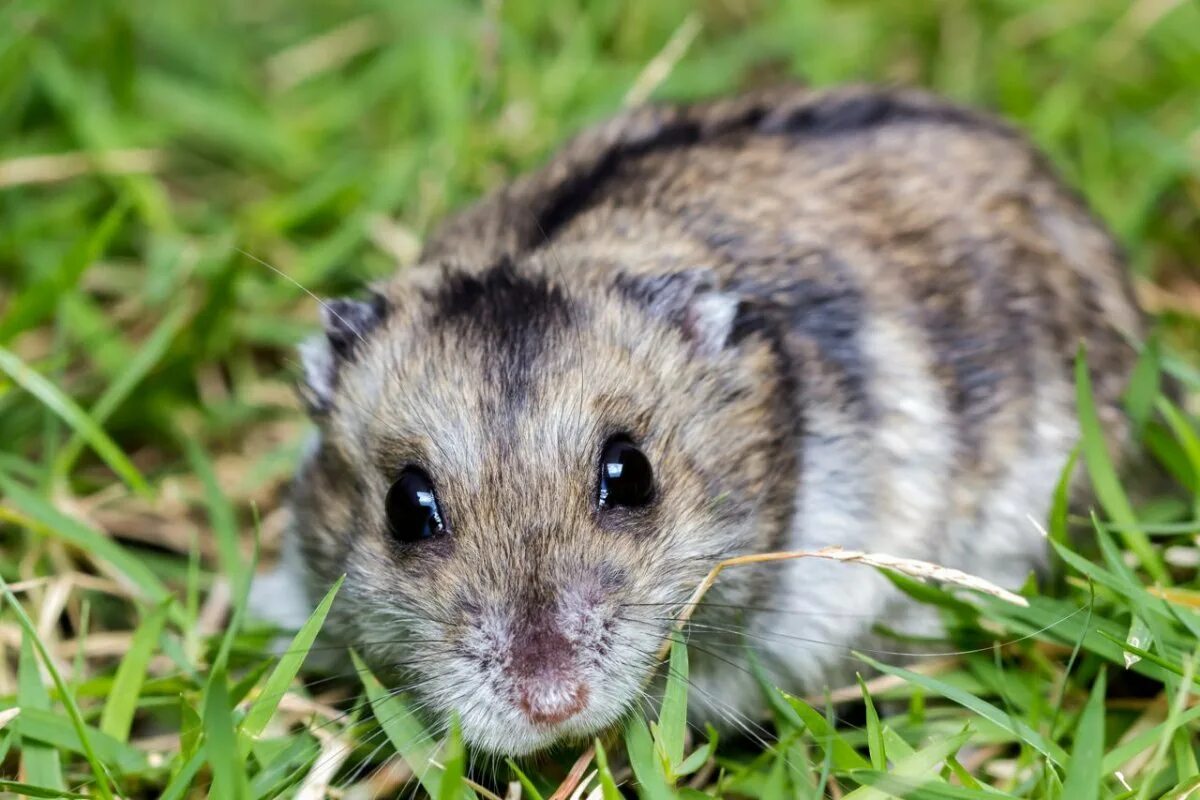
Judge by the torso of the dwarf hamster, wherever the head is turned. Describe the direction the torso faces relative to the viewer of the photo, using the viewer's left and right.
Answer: facing the viewer and to the left of the viewer

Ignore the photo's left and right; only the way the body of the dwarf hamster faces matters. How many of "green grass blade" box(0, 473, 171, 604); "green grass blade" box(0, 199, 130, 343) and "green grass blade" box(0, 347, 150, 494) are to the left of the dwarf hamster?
0

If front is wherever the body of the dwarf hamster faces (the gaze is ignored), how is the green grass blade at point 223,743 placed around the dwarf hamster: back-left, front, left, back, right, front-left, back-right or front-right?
front

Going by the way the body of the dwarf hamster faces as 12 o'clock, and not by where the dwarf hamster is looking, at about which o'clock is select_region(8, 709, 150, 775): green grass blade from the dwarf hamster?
The green grass blade is roughly at 1 o'clock from the dwarf hamster.

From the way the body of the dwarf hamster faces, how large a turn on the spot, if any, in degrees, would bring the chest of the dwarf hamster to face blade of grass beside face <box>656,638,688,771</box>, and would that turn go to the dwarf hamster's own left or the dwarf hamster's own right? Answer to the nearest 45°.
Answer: approximately 45° to the dwarf hamster's own left

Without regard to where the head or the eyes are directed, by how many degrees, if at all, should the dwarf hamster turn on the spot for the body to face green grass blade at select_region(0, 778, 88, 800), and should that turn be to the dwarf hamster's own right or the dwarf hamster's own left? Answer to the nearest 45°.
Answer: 0° — it already faces it

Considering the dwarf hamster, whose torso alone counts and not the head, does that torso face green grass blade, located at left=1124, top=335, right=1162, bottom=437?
no

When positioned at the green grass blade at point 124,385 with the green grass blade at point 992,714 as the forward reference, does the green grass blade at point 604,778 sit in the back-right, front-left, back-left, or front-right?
front-right

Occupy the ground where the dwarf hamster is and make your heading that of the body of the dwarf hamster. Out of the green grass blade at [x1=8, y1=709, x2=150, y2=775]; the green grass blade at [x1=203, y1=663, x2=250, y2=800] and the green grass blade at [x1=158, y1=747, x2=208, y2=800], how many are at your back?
0

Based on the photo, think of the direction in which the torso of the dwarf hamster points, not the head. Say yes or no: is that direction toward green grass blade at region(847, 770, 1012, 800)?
no

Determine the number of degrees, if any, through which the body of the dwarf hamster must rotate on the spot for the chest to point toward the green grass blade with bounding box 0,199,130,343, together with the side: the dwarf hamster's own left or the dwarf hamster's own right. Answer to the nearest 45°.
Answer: approximately 45° to the dwarf hamster's own right

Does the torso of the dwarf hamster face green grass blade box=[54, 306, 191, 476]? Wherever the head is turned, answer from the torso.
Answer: no

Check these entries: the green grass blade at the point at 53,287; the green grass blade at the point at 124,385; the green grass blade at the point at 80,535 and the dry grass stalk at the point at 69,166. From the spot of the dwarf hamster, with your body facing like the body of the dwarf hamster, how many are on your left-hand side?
0

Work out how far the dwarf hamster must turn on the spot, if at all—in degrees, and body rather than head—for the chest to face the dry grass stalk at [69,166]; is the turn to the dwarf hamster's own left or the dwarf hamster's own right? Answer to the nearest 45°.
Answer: approximately 90° to the dwarf hamster's own right

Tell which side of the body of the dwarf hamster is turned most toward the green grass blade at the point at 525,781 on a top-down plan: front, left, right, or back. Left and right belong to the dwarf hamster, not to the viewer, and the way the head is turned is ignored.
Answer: front
